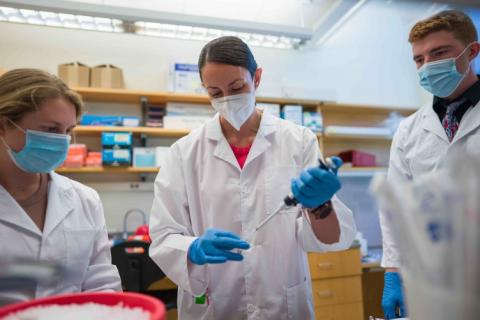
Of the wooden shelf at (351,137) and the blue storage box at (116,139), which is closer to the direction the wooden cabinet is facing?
the blue storage box

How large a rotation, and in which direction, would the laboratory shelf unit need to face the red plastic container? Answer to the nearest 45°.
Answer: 0° — it already faces it

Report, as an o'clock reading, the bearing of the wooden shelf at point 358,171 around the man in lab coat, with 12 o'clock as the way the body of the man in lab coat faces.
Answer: The wooden shelf is roughly at 4 o'clock from the man in lab coat.

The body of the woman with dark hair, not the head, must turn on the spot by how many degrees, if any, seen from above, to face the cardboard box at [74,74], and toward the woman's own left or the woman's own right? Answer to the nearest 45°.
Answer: approximately 135° to the woman's own right
